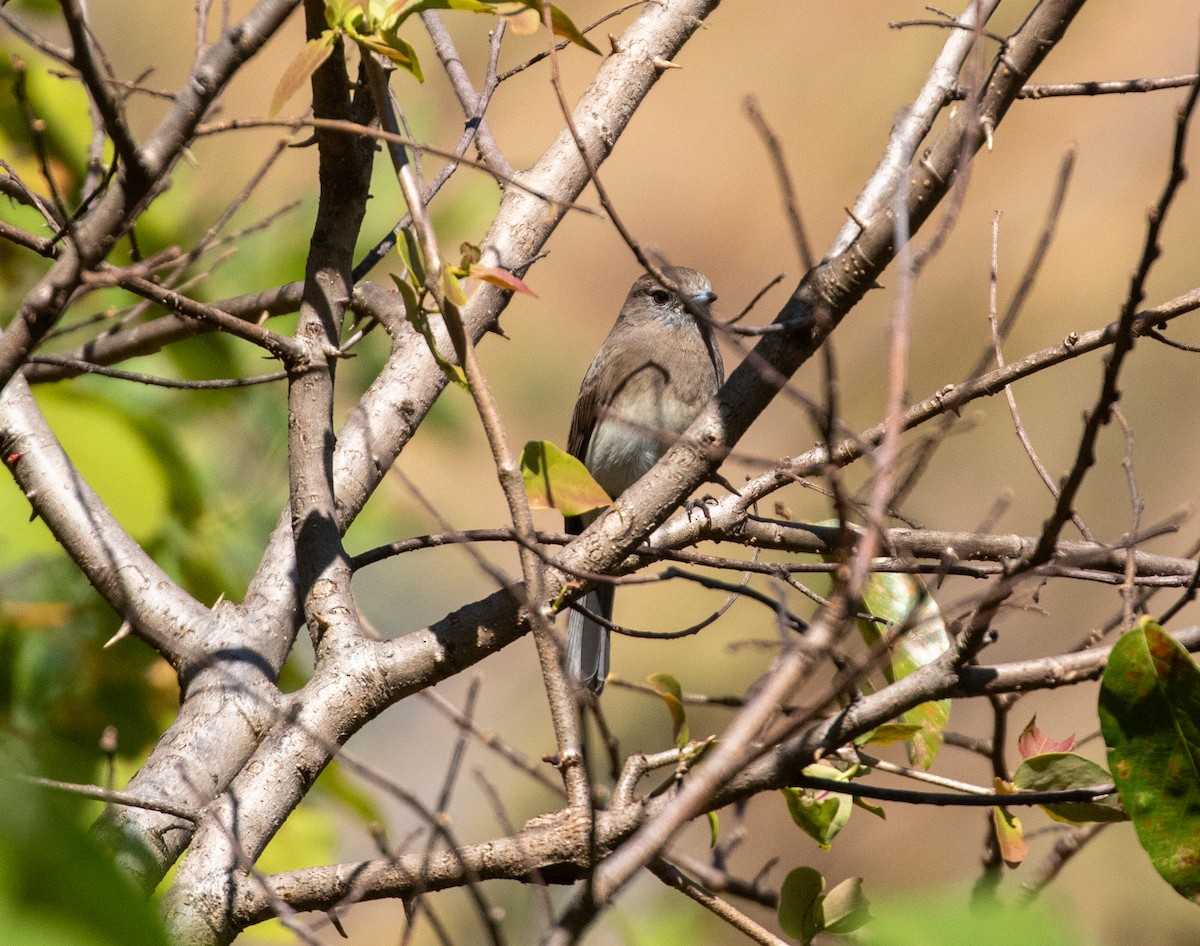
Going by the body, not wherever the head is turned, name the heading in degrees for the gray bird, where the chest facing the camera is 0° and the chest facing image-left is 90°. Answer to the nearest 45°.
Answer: approximately 315°

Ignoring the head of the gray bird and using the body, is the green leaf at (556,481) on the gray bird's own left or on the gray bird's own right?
on the gray bird's own right

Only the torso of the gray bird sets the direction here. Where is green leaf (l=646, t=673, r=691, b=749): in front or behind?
in front

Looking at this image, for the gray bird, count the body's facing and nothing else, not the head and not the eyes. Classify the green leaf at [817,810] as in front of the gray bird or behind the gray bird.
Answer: in front
